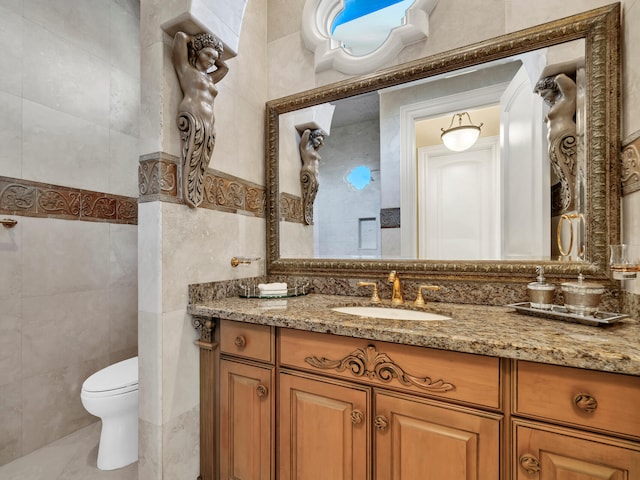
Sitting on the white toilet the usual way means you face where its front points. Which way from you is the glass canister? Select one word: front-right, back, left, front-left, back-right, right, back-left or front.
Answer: left

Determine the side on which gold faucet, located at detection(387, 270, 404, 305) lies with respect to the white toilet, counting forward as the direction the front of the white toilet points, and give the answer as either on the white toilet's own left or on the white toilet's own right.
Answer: on the white toilet's own left

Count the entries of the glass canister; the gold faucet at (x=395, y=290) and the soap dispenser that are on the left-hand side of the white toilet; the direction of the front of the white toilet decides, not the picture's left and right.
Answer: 3

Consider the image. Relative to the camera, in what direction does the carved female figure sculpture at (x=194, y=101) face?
facing the viewer and to the right of the viewer

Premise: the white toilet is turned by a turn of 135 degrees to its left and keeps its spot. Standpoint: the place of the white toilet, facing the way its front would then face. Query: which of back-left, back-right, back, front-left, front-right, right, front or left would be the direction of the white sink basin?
front-right

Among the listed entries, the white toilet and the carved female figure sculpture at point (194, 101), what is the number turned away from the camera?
0

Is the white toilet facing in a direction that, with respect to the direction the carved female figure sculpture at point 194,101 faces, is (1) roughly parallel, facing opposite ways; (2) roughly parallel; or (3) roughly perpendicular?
roughly perpendicular

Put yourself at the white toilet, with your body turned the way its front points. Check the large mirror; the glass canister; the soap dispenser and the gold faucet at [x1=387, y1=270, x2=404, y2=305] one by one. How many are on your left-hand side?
4
